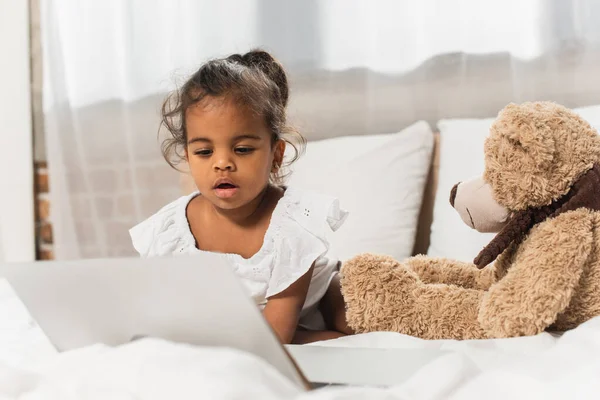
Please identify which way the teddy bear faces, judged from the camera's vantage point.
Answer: facing to the left of the viewer

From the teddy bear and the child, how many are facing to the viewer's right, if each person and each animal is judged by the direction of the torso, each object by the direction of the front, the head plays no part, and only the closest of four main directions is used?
0

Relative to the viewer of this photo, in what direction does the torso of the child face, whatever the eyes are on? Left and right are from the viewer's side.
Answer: facing the viewer and to the left of the viewer
